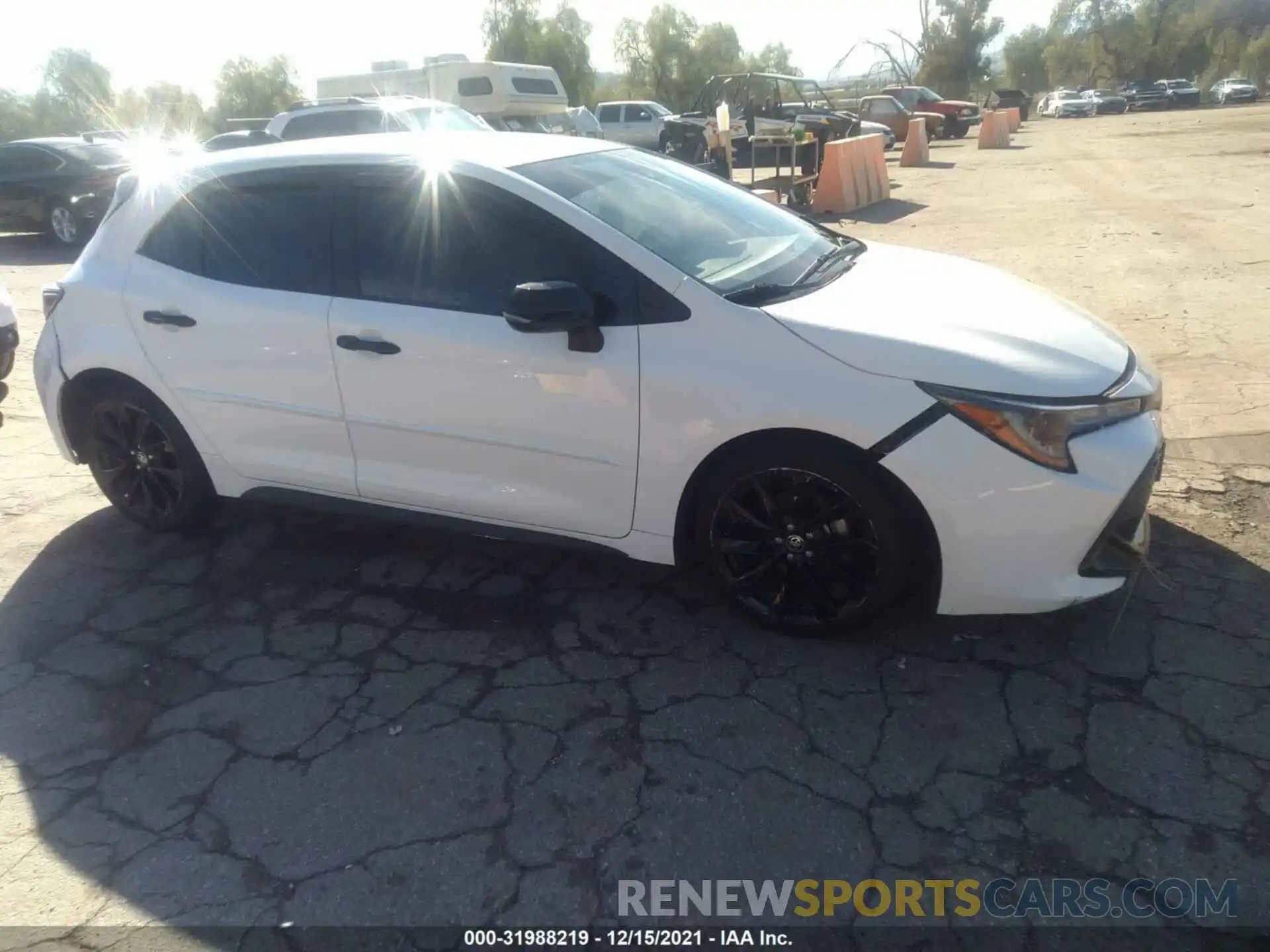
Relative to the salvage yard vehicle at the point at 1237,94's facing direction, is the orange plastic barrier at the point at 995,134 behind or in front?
in front

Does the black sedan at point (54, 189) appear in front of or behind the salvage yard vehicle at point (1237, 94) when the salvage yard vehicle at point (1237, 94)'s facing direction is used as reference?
in front

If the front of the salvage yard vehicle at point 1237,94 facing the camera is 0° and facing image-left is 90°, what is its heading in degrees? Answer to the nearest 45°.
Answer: approximately 45°

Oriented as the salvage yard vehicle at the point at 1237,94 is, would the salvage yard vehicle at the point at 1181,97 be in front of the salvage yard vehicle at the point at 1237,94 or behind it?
in front
